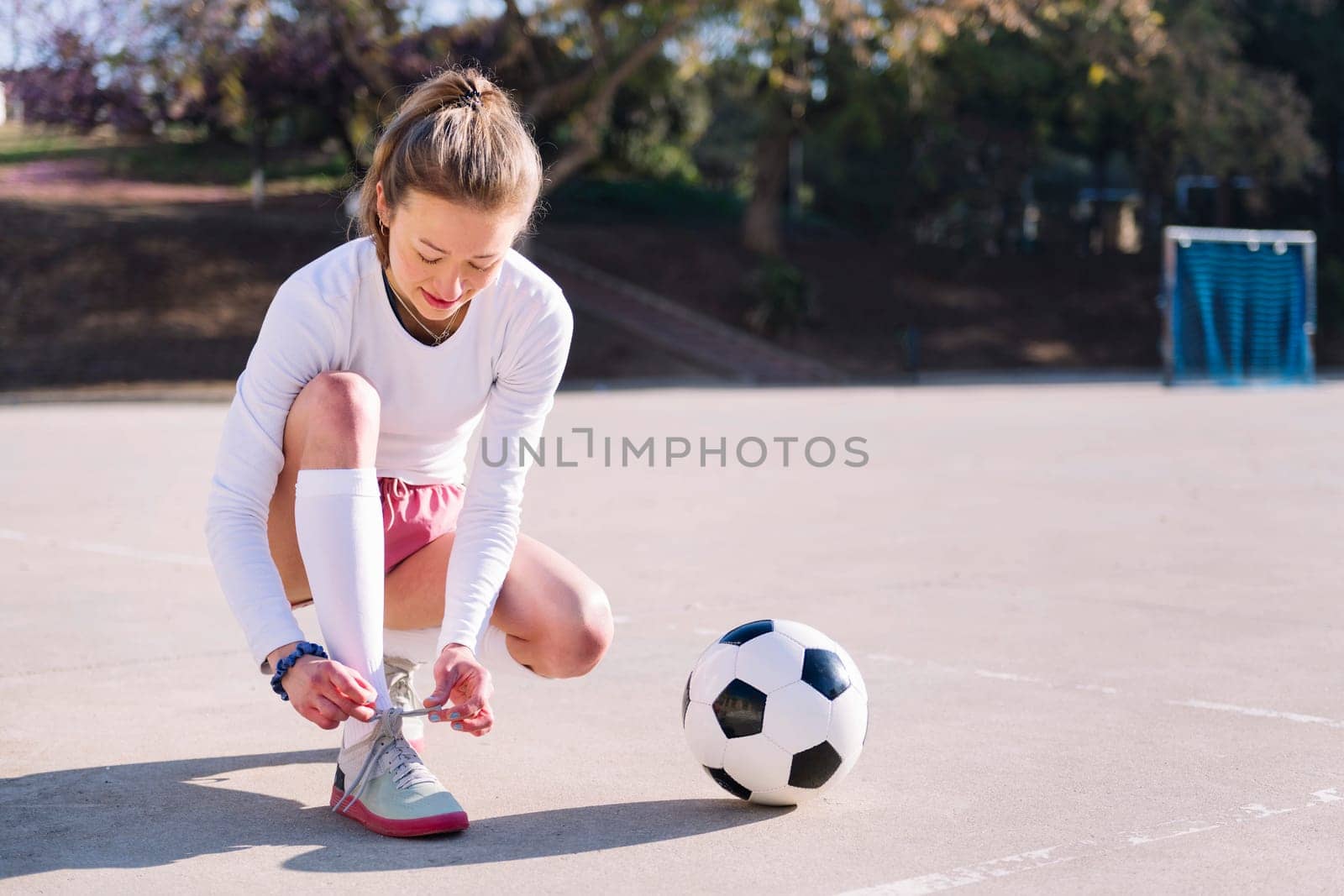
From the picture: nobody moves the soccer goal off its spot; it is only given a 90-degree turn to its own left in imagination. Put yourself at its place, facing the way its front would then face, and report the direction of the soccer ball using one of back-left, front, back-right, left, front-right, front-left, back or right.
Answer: right

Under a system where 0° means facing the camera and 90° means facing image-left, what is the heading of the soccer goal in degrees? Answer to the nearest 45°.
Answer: approximately 0°

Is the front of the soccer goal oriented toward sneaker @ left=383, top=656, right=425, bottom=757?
yes
